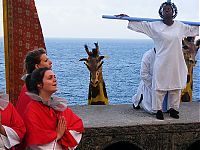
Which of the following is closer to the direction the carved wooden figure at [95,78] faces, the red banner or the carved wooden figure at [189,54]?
the red banner

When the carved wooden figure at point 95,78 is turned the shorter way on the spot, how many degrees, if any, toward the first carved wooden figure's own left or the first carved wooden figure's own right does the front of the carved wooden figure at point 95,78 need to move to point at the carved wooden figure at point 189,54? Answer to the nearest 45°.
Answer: approximately 90° to the first carved wooden figure's own left

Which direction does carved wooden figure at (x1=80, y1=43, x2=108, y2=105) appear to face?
toward the camera

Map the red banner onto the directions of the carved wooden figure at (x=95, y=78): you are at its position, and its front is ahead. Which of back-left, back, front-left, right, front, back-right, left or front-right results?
front-right
